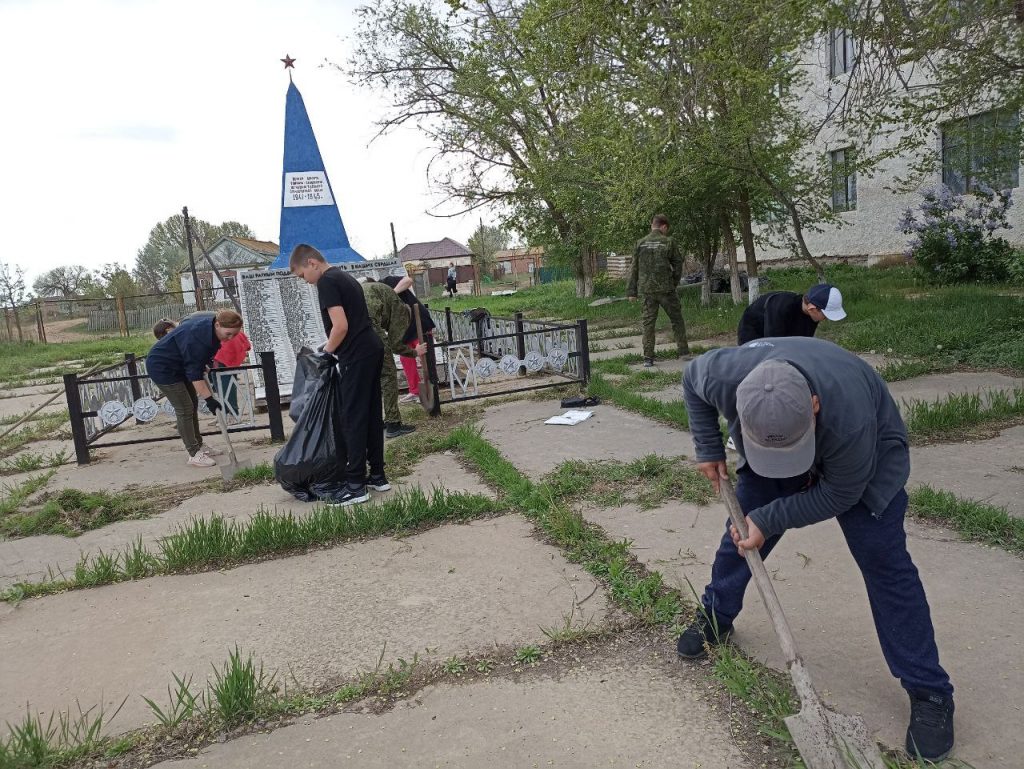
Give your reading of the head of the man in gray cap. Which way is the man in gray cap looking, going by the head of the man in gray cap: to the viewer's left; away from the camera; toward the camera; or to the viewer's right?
toward the camera

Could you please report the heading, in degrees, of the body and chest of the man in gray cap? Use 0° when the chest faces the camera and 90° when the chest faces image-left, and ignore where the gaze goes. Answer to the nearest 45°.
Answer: approximately 45°

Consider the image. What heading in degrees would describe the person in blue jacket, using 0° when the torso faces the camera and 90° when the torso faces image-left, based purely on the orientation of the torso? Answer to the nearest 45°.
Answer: approximately 270°

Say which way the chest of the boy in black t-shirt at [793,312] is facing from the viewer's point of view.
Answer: to the viewer's right

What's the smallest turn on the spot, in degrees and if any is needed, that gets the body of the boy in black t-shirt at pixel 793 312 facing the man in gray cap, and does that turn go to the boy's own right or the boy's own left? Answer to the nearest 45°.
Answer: approximately 90° to the boy's own right

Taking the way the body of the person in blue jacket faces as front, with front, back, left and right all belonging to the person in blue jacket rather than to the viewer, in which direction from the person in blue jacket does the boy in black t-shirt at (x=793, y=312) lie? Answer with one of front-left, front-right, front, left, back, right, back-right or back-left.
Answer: front-right

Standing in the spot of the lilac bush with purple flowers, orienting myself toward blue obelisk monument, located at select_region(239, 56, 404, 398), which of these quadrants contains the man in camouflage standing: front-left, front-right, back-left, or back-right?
front-left

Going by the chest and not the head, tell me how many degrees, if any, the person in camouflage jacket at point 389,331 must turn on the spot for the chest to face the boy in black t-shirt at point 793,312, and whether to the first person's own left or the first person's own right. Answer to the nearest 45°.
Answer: approximately 45° to the first person's own right
